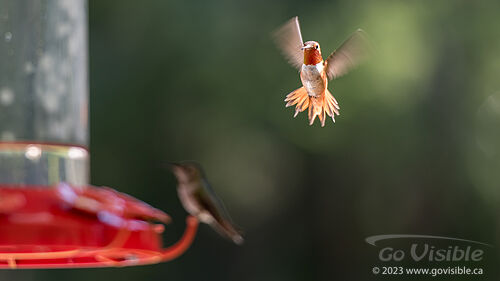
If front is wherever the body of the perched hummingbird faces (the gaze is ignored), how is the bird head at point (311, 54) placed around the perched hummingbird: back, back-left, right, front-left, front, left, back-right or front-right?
back-left

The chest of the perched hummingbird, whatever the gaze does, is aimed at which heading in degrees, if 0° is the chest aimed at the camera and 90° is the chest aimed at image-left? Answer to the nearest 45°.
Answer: approximately 90°
